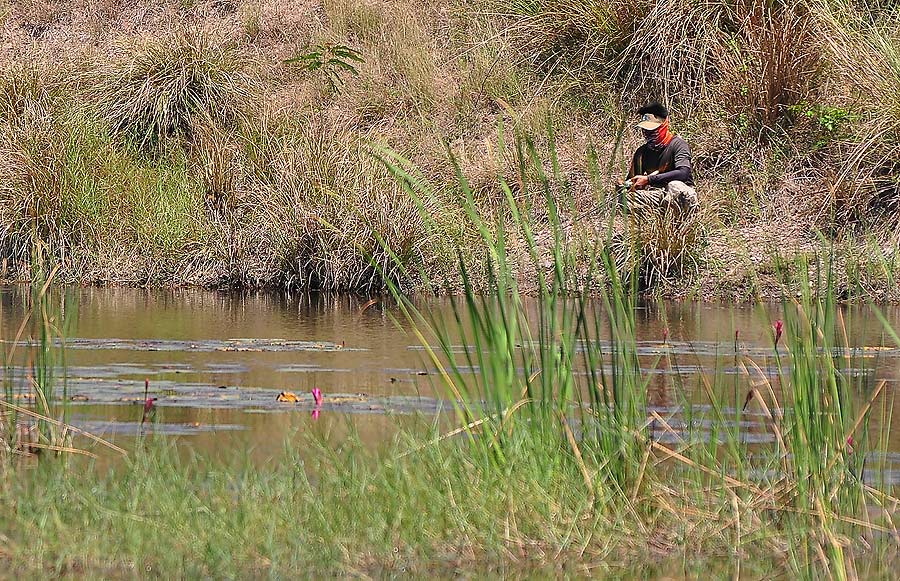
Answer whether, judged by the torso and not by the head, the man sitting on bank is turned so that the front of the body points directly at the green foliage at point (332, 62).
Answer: no

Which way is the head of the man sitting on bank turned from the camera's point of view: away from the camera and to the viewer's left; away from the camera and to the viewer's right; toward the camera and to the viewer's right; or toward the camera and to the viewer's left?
toward the camera and to the viewer's left

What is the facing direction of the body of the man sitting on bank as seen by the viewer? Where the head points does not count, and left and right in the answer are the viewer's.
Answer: facing the viewer and to the left of the viewer
